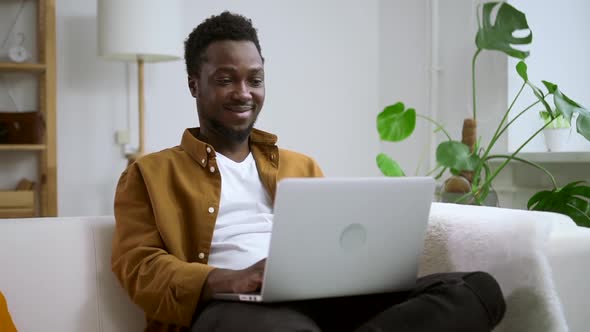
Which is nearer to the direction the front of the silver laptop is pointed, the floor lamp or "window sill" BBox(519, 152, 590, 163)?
the floor lamp

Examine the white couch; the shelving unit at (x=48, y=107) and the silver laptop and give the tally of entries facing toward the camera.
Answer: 2

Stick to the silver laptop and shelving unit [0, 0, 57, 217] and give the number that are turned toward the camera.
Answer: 1

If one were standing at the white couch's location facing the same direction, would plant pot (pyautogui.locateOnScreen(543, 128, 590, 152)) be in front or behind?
behind

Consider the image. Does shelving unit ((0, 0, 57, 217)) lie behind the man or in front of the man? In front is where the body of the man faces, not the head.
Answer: behind

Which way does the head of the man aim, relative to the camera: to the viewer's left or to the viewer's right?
to the viewer's right

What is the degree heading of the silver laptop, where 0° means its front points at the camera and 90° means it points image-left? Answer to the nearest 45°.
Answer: approximately 135°

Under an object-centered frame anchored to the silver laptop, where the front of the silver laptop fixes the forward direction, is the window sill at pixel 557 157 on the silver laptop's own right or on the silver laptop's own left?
on the silver laptop's own right

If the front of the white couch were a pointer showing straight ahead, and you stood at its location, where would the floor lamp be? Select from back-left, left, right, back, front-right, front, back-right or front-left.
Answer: back

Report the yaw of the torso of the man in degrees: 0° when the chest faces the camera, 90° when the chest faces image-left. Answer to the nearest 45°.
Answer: approximately 315°
